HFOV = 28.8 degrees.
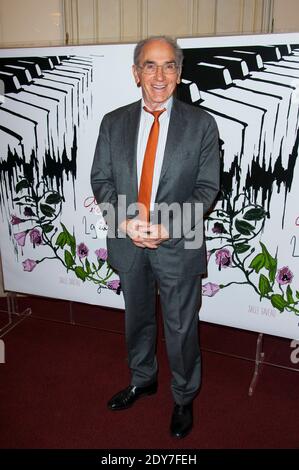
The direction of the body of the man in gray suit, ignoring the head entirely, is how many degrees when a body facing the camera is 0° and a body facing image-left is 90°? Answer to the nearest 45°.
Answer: approximately 0°
